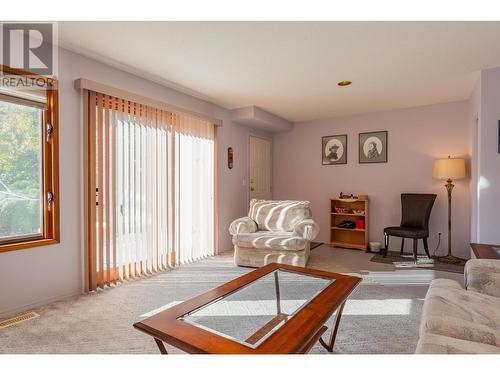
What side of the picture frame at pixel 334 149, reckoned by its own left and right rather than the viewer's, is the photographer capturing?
front

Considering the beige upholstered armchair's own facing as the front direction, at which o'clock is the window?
The window is roughly at 2 o'clock from the beige upholstered armchair.

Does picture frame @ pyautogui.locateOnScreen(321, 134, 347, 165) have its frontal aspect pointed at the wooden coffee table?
yes

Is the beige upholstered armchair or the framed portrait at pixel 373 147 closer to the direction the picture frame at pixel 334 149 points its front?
the beige upholstered armchair

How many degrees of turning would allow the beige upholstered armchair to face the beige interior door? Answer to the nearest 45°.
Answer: approximately 180°

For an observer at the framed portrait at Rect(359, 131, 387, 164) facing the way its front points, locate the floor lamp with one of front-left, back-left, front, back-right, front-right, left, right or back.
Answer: front-left

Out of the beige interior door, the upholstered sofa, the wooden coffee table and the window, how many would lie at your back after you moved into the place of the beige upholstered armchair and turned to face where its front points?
1

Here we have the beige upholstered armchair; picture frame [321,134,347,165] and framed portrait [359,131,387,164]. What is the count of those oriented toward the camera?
3

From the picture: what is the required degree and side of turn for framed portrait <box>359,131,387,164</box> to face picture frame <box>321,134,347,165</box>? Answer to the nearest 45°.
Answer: approximately 90° to its right

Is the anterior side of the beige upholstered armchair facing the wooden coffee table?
yes

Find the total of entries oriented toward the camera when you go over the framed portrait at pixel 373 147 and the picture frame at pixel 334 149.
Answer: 2

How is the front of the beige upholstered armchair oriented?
toward the camera

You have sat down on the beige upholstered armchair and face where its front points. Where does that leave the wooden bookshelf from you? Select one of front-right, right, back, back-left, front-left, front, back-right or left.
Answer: back-left

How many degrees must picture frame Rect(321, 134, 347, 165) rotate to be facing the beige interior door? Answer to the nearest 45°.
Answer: approximately 90° to its right
